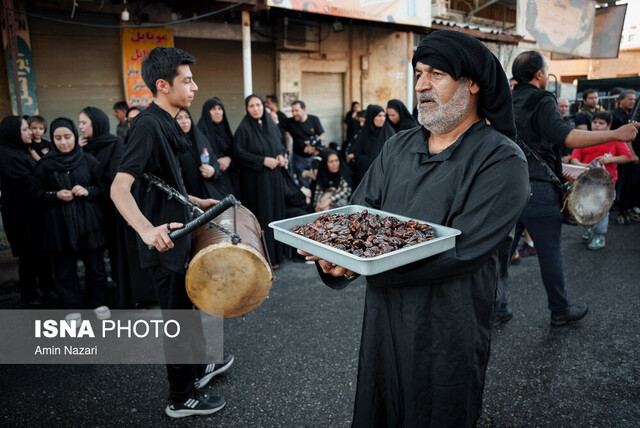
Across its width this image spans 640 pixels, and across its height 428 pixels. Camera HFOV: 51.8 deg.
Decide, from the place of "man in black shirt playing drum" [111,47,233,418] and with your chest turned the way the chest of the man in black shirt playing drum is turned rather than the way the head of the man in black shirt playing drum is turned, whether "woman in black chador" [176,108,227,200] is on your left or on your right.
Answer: on your left

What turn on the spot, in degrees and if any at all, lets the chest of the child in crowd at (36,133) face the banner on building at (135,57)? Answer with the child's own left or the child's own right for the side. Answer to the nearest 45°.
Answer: approximately 135° to the child's own left

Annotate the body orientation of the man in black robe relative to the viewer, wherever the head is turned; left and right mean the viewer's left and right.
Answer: facing the viewer and to the left of the viewer

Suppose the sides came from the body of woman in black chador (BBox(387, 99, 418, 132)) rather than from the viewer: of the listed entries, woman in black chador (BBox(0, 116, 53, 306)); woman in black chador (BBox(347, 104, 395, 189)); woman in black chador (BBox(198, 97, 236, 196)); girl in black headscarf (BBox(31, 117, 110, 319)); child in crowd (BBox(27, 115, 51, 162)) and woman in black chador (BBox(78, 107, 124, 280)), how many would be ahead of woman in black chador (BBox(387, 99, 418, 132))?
6

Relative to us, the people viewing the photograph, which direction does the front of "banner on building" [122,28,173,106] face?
facing the viewer

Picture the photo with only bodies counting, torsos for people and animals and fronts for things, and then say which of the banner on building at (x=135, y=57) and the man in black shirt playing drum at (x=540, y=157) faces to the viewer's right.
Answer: the man in black shirt playing drum

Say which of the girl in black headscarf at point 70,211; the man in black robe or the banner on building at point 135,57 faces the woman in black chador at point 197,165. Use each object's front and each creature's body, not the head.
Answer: the banner on building

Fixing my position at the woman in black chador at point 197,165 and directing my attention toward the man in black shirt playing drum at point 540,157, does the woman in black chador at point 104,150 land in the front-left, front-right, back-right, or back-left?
back-right

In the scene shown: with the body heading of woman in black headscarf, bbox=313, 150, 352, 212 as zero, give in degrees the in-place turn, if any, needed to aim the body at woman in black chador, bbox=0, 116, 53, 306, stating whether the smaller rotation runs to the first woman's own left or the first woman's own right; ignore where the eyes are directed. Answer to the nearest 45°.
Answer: approximately 45° to the first woman's own right

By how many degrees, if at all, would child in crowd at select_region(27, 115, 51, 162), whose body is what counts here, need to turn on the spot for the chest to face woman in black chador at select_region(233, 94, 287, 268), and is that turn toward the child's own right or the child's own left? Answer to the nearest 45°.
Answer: approximately 90° to the child's own left

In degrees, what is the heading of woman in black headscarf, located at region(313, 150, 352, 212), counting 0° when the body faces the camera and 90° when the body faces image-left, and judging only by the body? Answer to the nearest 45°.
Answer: approximately 0°

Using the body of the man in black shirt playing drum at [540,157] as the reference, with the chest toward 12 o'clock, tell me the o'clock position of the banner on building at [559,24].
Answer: The banner on building is roughly at 9 o'clock from the man in black shirt playing drum.
